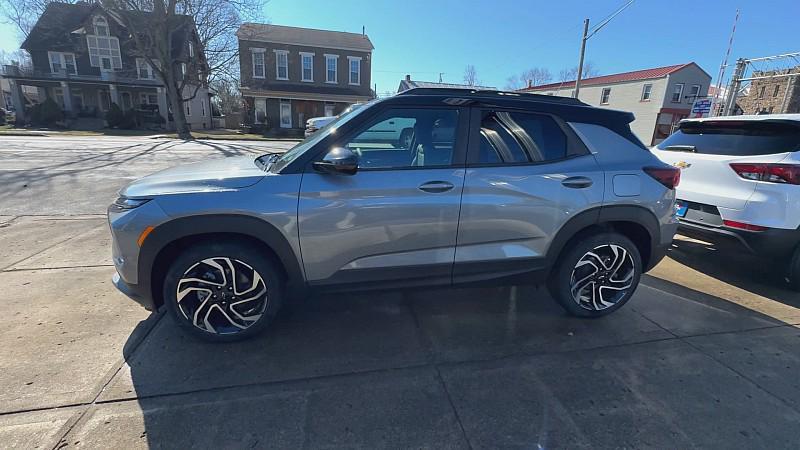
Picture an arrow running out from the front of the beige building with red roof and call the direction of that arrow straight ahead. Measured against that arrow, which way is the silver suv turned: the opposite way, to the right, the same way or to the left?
to the right

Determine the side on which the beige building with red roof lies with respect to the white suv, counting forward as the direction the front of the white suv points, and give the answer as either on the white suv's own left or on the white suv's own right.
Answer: on the white suv's own left

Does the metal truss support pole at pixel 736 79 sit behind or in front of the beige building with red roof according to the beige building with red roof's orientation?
in front

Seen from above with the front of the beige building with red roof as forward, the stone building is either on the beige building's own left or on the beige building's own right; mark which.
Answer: on the beige building's own left

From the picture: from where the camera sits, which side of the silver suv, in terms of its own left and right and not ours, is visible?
left

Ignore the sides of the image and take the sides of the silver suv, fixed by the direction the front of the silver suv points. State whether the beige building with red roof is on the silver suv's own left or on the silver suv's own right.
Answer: on the silver suv's own right

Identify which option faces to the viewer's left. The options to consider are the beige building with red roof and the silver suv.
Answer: the silver suv

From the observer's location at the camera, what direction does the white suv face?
facing away from the viewer and to the right of the viewer

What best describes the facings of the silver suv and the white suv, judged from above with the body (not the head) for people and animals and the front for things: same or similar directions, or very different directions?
very different directions

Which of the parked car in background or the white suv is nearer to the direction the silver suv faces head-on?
the parked car in background

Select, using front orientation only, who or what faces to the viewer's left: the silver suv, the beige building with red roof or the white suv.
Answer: the silver suv

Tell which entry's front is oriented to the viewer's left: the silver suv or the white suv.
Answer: the silver suv
